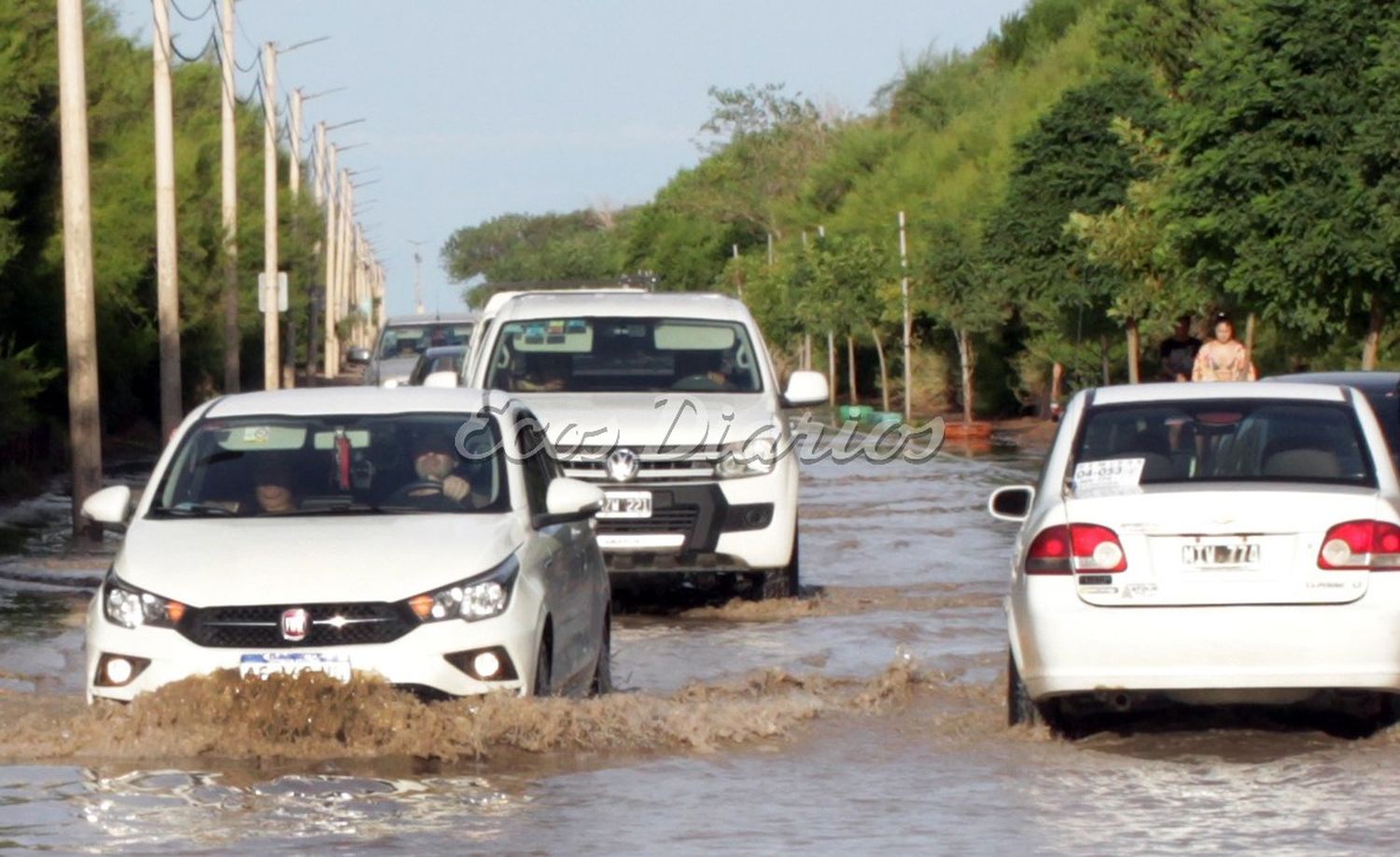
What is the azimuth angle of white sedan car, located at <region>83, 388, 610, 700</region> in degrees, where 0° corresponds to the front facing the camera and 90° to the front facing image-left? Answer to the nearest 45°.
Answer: approximately 0°

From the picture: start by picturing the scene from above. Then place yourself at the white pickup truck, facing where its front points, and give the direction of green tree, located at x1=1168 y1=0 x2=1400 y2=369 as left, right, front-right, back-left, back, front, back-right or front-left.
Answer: back-left

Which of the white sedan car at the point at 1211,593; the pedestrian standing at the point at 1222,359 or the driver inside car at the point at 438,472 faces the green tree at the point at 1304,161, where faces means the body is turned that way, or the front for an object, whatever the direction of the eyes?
the white sedan car

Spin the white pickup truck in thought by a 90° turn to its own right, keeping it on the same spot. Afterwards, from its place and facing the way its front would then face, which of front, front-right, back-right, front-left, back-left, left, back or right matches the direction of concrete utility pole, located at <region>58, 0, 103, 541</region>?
front-right

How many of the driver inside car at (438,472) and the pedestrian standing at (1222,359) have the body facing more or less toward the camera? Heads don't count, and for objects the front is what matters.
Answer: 2

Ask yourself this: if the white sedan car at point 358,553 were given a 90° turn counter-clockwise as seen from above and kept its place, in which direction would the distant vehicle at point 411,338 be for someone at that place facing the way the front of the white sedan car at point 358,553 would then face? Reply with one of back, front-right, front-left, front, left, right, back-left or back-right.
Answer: left

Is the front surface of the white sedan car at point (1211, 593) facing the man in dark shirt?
yes

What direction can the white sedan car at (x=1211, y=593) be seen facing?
away from the camera

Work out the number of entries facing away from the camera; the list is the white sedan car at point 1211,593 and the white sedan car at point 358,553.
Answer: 1
